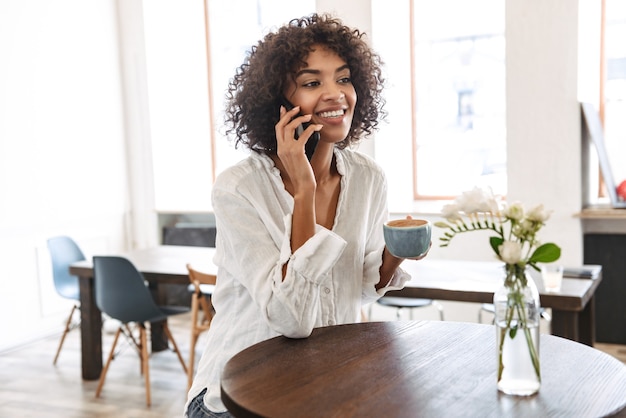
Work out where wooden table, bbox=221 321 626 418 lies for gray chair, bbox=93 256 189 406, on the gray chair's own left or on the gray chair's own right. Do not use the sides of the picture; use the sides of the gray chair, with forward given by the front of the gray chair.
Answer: on the gray chair's own right

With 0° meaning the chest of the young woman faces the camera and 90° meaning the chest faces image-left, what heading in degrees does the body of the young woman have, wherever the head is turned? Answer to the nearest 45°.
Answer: approximately 315°

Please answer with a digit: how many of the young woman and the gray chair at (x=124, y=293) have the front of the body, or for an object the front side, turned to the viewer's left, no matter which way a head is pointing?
0

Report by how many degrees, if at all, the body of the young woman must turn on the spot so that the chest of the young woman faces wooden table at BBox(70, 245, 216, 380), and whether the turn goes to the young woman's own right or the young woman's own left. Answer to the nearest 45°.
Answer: approximately 180°

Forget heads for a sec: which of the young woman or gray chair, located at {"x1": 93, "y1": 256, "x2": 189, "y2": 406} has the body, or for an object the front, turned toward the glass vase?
the young woman

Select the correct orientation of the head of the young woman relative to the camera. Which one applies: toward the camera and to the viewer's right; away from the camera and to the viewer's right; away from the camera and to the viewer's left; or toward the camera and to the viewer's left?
toward the camera and to the viewer's right

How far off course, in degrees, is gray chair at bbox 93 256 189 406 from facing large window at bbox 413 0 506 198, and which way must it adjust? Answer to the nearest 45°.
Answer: approximately 45° to its right

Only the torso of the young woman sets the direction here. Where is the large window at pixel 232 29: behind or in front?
behind

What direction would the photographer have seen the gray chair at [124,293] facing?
facing away from the viewer and to the right of the viewer

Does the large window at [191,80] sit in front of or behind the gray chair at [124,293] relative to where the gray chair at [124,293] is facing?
in front
